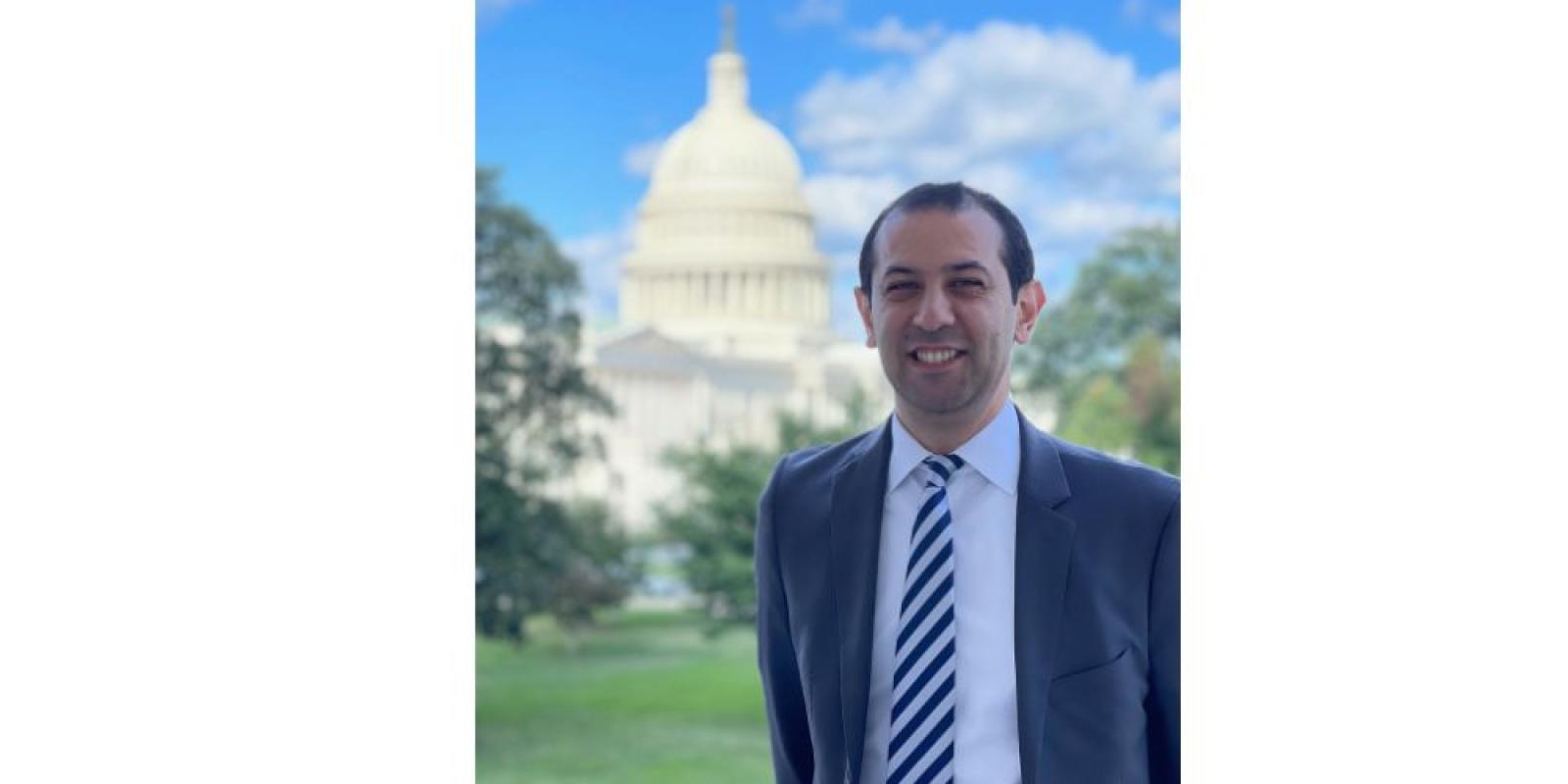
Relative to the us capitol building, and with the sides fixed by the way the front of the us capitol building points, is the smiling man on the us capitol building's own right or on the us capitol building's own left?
on the us capitol building's own left

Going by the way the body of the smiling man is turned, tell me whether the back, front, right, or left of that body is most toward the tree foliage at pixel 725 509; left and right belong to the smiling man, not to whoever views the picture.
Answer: back

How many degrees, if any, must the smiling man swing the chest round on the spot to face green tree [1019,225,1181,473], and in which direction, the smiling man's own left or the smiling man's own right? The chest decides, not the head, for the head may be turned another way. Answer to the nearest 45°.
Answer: approximately 180°

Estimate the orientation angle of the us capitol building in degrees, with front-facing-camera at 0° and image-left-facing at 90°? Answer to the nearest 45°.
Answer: approximately 45°

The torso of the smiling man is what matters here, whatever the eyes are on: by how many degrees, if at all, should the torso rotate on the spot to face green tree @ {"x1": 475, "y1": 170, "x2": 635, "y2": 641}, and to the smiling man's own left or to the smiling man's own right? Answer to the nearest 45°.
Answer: approximately 180°

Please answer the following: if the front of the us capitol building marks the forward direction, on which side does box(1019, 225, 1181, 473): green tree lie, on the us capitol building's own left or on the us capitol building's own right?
on the us capitol building's own left

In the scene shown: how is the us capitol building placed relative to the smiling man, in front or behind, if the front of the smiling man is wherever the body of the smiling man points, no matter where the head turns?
behind
